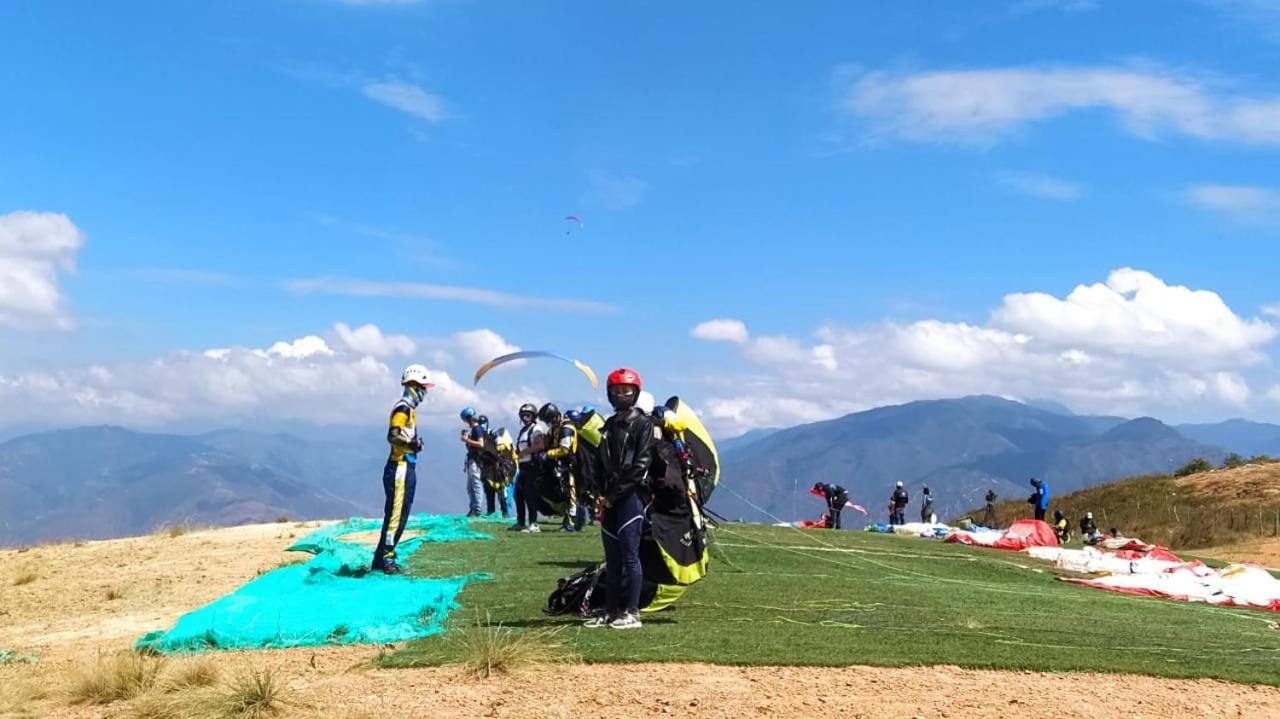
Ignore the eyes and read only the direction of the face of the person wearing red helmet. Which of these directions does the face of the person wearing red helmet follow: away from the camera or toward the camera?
toward the camera

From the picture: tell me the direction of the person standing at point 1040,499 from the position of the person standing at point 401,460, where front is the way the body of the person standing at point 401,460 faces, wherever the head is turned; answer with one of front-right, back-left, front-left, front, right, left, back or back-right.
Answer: front-left

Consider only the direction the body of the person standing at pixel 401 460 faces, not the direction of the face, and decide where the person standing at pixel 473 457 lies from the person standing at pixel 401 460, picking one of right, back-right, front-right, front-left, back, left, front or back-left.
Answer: left

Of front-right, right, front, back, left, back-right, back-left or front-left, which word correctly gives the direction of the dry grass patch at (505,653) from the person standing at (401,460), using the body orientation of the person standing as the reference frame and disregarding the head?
right

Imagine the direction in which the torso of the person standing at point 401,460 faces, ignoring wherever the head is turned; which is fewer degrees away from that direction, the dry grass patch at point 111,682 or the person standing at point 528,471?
the person standing

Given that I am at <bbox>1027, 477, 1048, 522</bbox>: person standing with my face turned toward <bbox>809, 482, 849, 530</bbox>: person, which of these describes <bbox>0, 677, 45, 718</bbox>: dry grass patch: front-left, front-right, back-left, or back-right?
front-left

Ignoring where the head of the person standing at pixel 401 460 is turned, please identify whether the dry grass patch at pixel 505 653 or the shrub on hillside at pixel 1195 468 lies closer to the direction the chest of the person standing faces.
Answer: the shrub on hillside

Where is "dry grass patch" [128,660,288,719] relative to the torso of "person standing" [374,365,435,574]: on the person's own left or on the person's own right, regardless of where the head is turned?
on the person's own right

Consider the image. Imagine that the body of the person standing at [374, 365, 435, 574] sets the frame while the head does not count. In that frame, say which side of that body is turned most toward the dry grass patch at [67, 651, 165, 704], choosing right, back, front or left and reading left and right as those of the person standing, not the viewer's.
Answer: right

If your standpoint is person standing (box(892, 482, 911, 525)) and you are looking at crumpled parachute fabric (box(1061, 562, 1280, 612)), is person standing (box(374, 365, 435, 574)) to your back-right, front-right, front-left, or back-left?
front-right

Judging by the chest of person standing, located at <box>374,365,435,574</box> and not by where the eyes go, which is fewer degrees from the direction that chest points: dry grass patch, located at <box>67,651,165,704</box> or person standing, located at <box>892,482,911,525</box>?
the person standing

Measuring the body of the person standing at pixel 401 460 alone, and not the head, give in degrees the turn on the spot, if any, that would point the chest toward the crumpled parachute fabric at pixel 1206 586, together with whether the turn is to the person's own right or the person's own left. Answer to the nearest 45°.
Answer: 0° — they already face it

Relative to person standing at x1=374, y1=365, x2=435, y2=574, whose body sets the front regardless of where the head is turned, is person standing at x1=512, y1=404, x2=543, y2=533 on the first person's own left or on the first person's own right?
on the first person's own left

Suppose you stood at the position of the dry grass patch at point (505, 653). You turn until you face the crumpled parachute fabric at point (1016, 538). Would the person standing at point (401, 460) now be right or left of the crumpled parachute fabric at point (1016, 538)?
left

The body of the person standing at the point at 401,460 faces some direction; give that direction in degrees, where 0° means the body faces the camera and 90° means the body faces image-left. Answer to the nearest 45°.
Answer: approximately 270°

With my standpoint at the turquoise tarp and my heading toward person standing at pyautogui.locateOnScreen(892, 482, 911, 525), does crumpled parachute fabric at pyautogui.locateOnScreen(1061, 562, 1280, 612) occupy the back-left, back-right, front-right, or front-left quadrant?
front-right

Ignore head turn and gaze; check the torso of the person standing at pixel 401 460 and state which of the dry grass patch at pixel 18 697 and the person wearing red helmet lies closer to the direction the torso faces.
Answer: the person wearing red helmet
